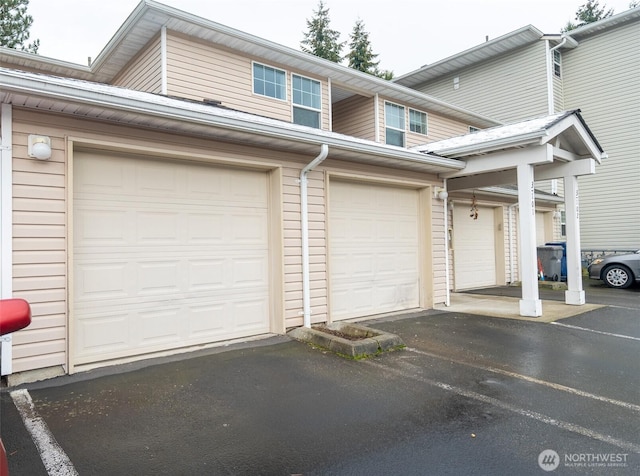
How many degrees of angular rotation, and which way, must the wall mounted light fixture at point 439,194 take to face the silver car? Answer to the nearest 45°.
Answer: approximately 90° to its left

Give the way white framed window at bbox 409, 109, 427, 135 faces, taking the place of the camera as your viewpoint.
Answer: facing the viewer and to the right of the viewer

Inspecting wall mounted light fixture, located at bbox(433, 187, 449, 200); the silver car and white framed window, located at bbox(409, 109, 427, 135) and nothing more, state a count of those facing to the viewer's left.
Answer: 1

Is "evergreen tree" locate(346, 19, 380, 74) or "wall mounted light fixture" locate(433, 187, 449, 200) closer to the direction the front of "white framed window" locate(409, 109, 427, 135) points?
the wall mounted light fixture

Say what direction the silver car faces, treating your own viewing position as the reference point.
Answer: facing to the left of the viewer

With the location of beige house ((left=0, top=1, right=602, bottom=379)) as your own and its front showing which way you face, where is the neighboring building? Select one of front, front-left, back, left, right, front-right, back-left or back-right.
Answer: left

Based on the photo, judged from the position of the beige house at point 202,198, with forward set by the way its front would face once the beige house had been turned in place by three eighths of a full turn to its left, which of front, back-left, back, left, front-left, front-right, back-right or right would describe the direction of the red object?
back

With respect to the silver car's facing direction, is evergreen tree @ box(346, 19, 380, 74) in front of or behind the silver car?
in front

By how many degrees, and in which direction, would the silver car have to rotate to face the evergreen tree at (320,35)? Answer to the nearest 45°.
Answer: approximately 45° to its right

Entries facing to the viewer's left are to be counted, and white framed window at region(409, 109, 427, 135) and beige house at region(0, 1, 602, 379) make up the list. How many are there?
0

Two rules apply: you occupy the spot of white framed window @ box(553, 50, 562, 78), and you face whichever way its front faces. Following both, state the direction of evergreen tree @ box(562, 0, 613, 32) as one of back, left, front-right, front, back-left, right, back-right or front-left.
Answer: back-left

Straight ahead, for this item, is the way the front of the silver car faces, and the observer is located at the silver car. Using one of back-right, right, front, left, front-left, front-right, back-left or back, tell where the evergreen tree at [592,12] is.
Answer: right

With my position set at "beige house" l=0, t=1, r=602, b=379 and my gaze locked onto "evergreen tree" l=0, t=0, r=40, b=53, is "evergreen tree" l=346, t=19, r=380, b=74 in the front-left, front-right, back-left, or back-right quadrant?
front-right
